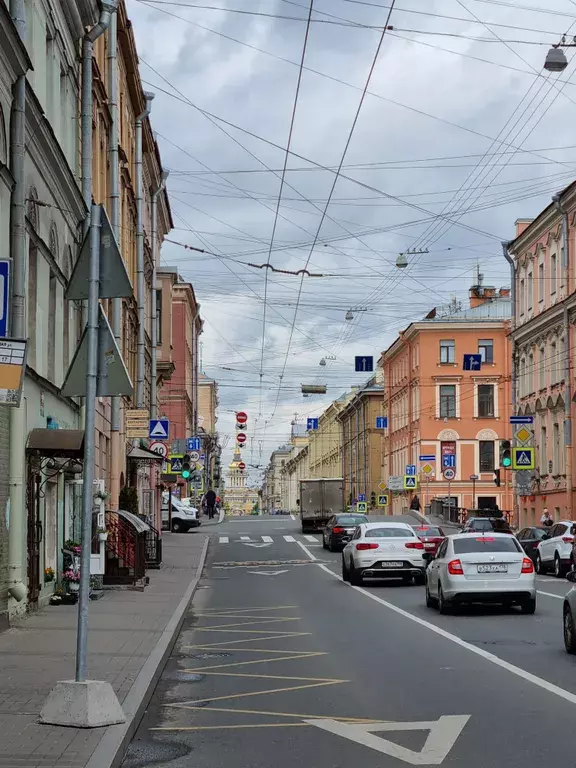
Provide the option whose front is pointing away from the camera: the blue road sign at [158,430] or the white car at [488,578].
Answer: the white car

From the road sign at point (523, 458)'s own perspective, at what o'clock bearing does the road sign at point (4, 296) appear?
the road sign at point (4, 296) is roughly at 12 o'clock from the road sign at point (523, 458).

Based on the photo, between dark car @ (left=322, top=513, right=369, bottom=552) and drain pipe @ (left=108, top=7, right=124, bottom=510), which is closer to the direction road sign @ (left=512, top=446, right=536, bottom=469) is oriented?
the drain pipe

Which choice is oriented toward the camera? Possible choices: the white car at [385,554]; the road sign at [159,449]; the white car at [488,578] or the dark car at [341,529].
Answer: the road sign

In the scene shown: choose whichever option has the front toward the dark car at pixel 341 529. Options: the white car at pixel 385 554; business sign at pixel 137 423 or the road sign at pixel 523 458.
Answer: the white car

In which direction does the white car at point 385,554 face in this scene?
away from the camera

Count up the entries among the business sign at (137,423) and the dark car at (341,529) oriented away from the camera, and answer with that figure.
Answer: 1

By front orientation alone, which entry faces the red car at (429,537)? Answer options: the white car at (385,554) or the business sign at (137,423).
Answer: the white car

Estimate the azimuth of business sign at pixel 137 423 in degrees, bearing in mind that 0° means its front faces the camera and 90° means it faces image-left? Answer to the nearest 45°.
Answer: approximately 0°

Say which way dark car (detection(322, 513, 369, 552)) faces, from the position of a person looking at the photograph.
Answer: facing away from the viewer

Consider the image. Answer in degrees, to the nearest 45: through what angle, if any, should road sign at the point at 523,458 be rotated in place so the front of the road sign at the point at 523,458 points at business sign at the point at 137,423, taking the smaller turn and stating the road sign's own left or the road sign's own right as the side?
approximately 45° to the road sign's own right

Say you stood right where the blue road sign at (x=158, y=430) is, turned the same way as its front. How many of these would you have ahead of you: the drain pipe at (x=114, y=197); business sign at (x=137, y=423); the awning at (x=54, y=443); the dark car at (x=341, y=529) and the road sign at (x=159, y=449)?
3

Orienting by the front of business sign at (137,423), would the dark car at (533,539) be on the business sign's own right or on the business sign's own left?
on the business sign's own left

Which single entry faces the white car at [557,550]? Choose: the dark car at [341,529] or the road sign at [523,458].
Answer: the road sign

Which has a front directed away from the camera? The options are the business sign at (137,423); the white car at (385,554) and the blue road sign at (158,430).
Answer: the white car

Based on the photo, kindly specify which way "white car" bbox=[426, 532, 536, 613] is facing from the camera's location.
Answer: facing away from the viewer
